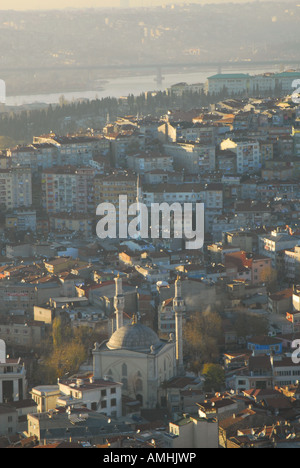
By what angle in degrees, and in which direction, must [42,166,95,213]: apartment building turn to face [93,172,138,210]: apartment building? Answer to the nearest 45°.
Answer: approximately 45° to its left

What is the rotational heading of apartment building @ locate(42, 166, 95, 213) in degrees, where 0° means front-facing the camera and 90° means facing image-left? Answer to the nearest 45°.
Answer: approximately 0°

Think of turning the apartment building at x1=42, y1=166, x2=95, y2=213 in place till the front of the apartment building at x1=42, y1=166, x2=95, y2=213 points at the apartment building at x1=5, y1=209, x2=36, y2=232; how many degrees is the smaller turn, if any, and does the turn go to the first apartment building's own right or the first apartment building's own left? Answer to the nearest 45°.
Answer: approximately 45° to the first apartment building's own right

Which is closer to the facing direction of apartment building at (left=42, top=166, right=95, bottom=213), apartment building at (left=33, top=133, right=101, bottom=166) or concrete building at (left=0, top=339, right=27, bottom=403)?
the concrete building

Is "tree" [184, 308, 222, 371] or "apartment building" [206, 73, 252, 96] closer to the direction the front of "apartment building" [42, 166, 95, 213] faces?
the tree

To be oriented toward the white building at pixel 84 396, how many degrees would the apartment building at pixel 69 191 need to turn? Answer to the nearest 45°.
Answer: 0° — it already faces it

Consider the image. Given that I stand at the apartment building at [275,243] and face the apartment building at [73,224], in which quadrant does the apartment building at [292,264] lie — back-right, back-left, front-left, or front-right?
back-left

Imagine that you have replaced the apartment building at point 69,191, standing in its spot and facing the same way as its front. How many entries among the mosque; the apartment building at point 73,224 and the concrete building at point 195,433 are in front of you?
3

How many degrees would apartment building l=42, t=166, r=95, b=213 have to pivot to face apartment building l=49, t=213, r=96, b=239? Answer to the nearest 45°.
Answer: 0° — it already faces it

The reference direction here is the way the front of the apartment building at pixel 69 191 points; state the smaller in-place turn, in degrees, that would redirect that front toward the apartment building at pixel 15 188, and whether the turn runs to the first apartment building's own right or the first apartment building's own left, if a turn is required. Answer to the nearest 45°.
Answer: approximately 90° to the first apartment building's own right

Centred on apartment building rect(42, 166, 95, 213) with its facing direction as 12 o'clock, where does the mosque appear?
The mosque is roughly at 12 o'clock from the apartment building.
